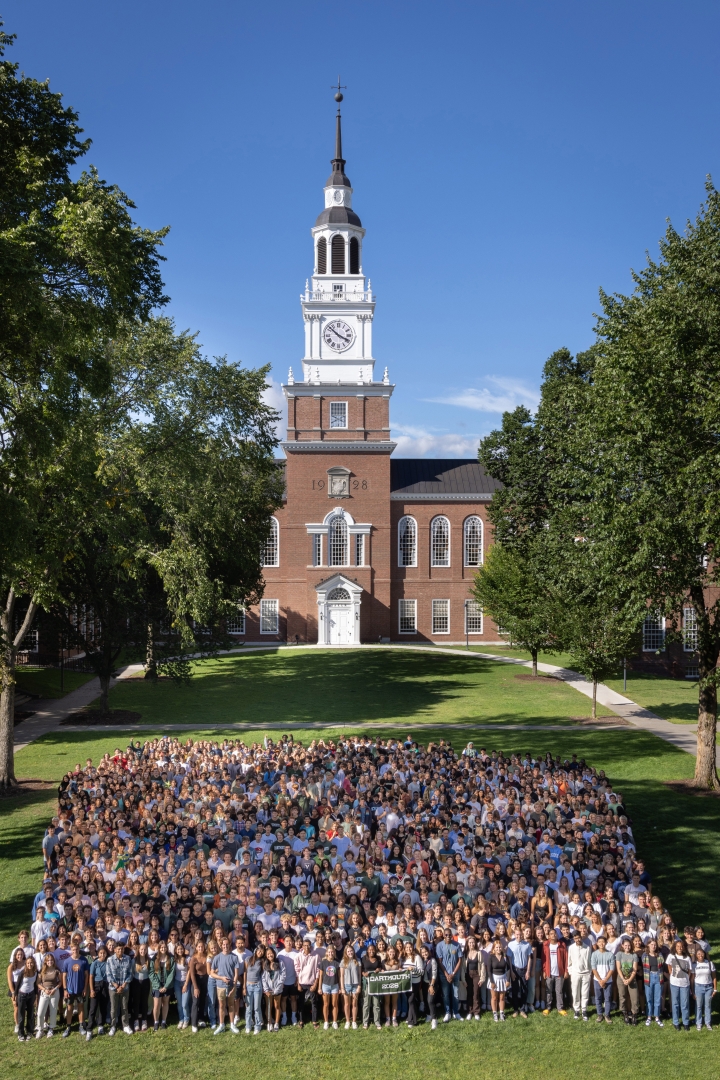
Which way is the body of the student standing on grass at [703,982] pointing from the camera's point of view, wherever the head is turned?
toward the camera

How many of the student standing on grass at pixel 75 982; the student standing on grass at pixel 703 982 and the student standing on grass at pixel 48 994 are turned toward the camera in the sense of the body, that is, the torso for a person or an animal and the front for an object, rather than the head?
3

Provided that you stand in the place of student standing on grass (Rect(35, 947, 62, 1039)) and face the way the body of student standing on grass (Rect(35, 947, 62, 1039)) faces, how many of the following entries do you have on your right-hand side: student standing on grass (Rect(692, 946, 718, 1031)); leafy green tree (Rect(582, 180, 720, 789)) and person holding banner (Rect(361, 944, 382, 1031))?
0

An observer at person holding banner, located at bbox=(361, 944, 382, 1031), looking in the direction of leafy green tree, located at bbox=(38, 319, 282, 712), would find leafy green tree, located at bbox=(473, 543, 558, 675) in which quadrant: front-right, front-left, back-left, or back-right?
front-right

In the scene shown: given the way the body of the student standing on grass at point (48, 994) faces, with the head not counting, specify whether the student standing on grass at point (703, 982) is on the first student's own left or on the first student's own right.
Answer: on the first student's own left

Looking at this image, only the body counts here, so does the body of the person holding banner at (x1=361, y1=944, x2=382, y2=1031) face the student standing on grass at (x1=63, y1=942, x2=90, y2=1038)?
no

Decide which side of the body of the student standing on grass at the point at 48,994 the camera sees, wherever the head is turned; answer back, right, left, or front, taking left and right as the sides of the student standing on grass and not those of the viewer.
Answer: front

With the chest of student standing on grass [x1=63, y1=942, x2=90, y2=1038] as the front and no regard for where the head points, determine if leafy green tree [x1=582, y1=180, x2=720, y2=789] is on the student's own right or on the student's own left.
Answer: on the student's own left

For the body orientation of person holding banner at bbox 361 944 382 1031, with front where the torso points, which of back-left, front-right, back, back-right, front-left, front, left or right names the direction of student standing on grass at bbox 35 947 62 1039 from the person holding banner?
right

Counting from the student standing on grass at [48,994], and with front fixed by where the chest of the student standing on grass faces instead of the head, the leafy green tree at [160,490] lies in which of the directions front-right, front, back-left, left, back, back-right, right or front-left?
back

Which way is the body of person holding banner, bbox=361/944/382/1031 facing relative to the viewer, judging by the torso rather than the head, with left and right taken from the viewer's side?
facing the viewer

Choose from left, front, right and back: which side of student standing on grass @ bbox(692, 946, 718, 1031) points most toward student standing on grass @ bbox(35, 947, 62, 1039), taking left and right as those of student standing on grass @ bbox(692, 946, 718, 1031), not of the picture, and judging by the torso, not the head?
right

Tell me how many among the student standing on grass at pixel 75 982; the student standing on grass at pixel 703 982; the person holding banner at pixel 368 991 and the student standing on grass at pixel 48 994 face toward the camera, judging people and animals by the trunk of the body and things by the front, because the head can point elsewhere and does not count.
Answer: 4

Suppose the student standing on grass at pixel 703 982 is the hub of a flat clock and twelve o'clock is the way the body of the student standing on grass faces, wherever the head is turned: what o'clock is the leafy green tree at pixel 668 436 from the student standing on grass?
The leafy green tree is roughly at 6 o'clock from the student standing on grass.
